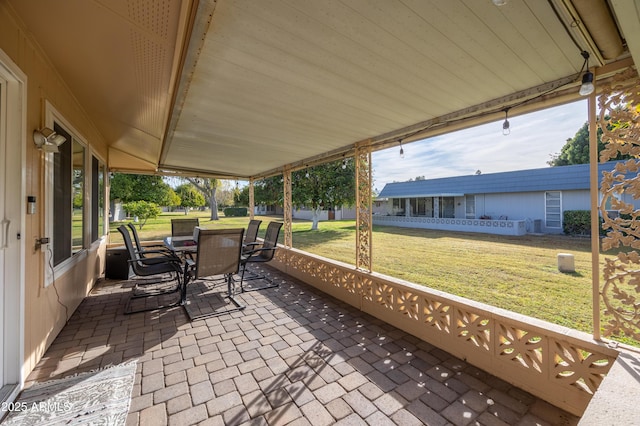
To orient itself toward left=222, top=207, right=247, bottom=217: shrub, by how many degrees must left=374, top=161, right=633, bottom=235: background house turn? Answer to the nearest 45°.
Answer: approximately 45° to its right

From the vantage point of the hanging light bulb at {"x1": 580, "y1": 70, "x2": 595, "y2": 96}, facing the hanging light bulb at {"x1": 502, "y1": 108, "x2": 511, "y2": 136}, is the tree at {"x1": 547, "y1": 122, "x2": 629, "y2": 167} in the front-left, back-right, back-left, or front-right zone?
front-right

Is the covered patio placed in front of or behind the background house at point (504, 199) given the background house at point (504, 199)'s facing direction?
in front

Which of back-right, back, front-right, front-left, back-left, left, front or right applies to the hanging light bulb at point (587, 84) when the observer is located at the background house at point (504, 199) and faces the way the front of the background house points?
front-left

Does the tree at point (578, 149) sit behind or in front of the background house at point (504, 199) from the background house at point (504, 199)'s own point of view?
behind

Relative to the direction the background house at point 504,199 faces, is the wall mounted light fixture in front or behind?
in front

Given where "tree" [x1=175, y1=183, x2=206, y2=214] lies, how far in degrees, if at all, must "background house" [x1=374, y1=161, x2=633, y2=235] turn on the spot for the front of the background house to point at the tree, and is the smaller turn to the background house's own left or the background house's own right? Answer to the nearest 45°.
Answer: approximately 45° to the background house's own right

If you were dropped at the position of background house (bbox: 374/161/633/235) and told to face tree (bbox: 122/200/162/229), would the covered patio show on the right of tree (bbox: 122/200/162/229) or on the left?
left

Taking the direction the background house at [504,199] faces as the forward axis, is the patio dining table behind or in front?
in front

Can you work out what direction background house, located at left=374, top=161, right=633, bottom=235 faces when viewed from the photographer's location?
facing the viewer and to the left of the viewer
